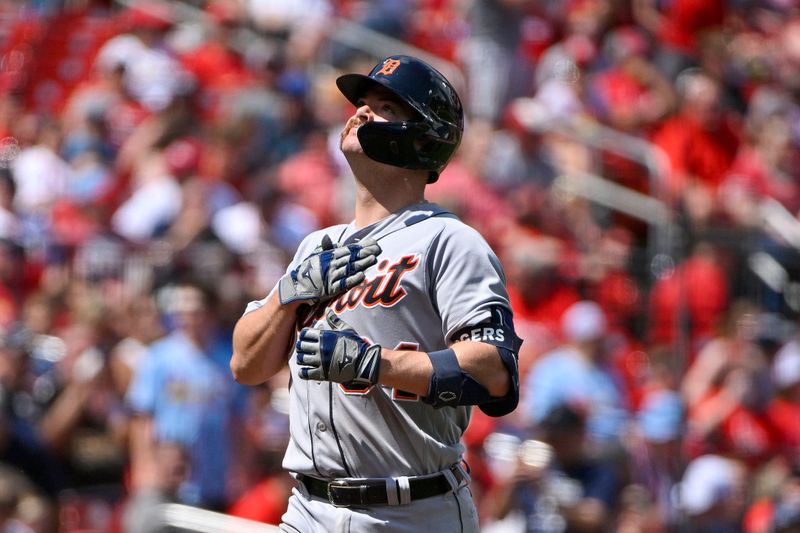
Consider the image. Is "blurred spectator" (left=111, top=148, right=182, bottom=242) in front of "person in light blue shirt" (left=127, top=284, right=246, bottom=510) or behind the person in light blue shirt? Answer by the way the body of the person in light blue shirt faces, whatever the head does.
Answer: behind

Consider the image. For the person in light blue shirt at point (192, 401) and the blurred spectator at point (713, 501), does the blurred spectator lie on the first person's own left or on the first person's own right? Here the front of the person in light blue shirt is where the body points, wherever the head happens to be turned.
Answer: on the first person's own left

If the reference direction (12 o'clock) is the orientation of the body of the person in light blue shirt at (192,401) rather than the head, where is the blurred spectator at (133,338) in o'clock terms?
The blurred spectator is roughly at 5 o'clock from the person in light blue shirt.

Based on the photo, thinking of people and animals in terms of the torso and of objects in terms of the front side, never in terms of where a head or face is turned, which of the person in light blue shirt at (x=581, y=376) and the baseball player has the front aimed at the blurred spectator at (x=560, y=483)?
the person in light blue shirt

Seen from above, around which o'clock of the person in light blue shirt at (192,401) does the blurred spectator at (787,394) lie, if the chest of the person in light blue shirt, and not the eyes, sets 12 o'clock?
The blurred spectator is roughly at 9 o'clock from the person in light blue shirt.

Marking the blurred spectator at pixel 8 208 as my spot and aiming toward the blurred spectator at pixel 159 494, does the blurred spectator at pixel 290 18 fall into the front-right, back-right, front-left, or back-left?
back-left

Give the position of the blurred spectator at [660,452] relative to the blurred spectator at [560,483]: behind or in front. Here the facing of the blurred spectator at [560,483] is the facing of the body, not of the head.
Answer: behind

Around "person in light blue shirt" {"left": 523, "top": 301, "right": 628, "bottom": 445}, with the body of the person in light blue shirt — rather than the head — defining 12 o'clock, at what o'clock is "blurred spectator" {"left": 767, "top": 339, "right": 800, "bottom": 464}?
The blurred spectator is roughly at 8 o'clock from the person in light blue shirt.

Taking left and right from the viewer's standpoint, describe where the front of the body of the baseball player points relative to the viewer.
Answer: facing the viewer and to the left of the viewer

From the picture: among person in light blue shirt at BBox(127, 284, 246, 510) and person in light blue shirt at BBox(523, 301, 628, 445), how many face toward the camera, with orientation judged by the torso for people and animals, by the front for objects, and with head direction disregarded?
2

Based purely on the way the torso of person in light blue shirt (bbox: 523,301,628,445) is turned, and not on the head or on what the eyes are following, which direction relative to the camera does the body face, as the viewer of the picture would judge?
toward the camera

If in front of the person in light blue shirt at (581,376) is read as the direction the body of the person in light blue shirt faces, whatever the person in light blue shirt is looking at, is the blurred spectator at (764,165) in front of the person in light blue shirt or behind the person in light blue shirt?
behind

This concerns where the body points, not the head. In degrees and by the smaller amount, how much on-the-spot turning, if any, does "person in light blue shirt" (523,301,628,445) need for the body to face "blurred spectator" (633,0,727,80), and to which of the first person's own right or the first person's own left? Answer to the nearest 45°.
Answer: approximately 180°

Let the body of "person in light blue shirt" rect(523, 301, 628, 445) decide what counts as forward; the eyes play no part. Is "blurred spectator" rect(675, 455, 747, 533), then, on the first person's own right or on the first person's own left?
on the first person's own left

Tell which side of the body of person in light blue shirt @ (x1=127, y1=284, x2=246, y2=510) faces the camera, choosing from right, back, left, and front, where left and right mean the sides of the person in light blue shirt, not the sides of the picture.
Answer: front
